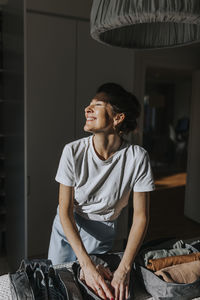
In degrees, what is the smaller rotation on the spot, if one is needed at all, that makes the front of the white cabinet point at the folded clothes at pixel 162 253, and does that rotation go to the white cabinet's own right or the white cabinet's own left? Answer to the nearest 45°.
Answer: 0° — it already faces it

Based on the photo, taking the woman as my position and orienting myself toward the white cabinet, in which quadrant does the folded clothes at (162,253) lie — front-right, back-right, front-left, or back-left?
back-right

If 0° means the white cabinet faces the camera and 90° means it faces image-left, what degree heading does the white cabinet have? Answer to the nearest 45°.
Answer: approximately 0°

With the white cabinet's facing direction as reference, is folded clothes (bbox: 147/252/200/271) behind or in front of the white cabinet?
in front

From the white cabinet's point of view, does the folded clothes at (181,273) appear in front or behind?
in front

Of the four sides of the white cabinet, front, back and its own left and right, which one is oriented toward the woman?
front

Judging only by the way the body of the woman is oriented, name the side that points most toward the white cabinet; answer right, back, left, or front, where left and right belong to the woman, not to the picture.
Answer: back

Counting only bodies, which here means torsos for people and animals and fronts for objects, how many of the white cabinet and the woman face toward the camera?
2

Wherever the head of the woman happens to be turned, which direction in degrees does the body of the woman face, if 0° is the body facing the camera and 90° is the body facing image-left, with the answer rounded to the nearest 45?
approximately 0°
